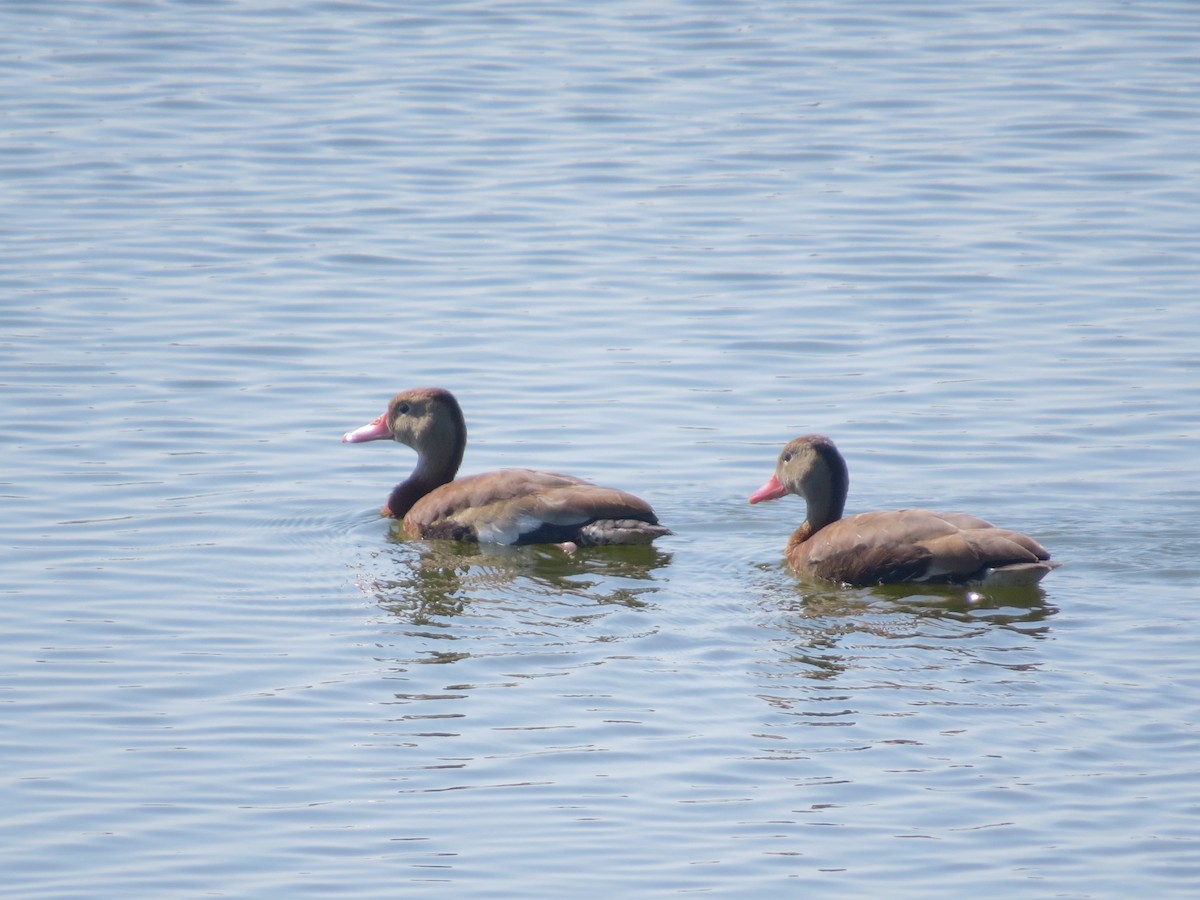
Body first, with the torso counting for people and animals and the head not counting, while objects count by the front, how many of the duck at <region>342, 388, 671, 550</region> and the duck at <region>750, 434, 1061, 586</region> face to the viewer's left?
2

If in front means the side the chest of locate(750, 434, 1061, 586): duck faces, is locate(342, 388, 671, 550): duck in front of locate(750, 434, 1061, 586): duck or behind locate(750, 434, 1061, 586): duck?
in front

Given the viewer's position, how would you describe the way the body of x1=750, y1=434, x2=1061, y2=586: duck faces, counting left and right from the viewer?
facing to the left of the viewer

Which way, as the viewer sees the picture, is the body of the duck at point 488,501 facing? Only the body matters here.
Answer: to the viewer's left

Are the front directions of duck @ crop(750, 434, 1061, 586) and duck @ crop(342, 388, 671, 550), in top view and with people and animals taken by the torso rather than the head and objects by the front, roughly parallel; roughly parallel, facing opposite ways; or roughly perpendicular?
roughly parallel

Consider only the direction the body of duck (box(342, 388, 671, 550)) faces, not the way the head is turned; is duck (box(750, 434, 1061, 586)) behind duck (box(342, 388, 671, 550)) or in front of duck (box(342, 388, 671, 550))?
behind
